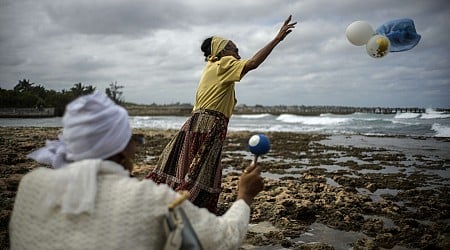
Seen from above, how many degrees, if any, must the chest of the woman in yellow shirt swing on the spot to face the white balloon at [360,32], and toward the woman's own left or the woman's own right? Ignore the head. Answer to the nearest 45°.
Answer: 0° — they already face it

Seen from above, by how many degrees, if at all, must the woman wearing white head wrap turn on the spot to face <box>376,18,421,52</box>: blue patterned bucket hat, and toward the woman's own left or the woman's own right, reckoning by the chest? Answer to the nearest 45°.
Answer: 0° — they already face it

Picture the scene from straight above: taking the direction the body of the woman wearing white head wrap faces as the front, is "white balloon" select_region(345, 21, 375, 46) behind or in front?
in front

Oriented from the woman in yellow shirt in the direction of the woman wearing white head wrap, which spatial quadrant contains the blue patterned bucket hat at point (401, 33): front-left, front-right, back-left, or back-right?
back-left

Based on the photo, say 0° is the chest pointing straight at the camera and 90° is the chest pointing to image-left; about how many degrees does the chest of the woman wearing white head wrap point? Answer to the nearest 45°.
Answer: approximately 225°

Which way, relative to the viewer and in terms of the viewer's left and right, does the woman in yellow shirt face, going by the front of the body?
facing away from the viewer and to the right of the viewer

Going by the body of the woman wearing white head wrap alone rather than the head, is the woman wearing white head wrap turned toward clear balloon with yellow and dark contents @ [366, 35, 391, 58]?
yes

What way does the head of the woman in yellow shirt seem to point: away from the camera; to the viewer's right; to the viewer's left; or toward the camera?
to the viewer's right

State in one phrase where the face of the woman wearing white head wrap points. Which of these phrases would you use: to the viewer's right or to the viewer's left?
to the viewer's right

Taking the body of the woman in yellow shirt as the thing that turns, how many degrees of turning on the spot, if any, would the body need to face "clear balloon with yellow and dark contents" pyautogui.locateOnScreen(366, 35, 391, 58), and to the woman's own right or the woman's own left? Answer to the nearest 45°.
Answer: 0° — they already face it
